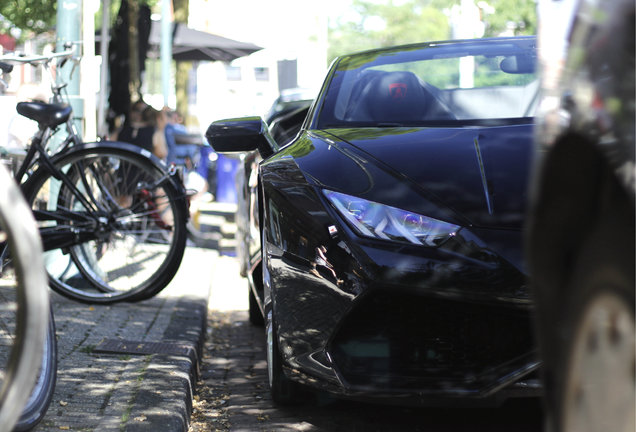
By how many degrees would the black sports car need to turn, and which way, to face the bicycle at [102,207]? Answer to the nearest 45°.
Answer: approximately 135° to its right

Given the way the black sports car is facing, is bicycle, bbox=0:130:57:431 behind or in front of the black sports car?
in front

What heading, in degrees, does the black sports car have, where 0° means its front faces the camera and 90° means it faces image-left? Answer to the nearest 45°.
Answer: approximately 0°

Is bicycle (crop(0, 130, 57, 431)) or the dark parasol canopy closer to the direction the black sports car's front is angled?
the bicycle

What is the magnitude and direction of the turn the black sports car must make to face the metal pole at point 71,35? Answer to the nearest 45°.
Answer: approximately 135° to its right

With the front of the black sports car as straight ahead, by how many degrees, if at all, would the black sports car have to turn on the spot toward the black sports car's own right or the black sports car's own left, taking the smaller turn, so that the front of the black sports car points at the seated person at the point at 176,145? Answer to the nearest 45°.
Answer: approximately 180°

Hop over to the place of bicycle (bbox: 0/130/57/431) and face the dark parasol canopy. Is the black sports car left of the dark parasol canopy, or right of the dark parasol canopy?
right

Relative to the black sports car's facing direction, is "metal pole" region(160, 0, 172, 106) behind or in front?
behind

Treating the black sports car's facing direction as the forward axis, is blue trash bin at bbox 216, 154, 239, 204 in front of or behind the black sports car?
behind
